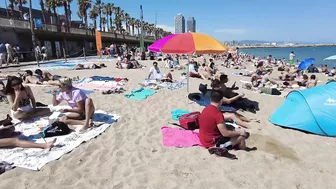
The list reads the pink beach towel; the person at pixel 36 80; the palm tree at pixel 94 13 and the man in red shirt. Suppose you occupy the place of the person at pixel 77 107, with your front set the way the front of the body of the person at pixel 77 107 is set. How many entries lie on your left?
2

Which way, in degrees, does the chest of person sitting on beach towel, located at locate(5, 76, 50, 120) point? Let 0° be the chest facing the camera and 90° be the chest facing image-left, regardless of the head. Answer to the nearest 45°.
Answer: approximately 315°

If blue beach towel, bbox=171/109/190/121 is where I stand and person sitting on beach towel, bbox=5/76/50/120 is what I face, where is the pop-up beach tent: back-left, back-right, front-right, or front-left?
back-left

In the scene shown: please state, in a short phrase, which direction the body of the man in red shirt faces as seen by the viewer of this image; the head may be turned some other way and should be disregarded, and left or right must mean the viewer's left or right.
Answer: facing away from the viewer and to the right of the viewer

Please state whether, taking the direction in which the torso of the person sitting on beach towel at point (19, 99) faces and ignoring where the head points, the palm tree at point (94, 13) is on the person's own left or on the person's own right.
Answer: on the person's own left

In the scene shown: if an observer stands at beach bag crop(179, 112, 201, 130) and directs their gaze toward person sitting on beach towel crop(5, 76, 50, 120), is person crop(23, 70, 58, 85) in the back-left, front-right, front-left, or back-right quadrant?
front-right
